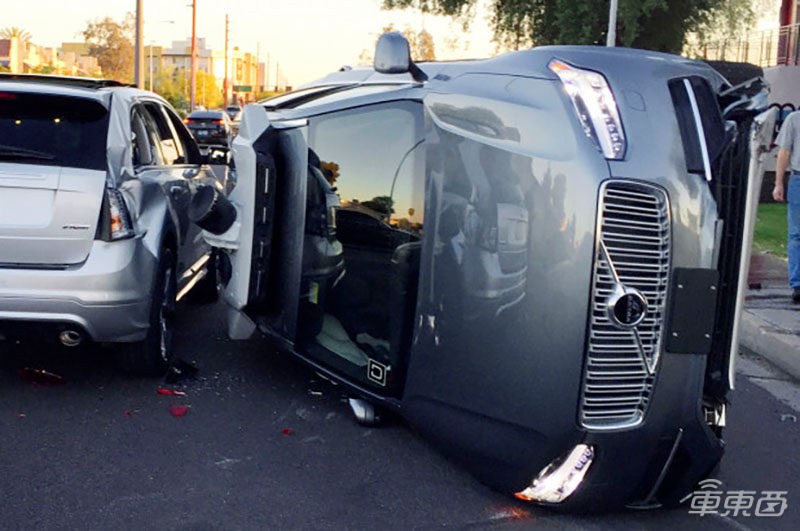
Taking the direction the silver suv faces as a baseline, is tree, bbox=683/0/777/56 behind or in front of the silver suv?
in front

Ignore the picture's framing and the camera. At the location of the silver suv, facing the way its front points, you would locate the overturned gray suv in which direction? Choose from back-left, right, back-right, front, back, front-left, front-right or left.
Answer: back-right

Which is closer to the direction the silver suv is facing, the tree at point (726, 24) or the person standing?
the tree

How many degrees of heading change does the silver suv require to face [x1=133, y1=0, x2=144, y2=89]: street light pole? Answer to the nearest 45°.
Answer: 0° — it already faces it

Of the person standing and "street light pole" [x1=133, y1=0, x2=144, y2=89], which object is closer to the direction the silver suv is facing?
the street light pole

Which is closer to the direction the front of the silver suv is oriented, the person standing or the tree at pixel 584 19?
the tree

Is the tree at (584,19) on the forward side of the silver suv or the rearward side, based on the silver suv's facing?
on the forward side

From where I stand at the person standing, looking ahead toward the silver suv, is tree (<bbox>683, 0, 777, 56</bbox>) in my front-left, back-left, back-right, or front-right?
back-right

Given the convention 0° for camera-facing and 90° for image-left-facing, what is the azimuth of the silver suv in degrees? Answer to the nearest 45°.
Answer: approximately 180°
